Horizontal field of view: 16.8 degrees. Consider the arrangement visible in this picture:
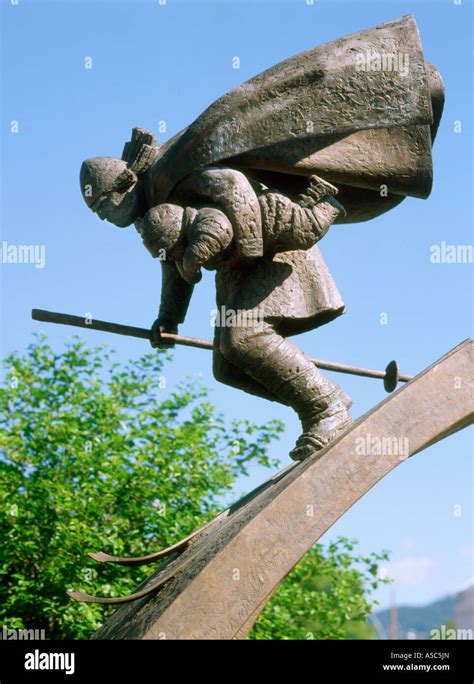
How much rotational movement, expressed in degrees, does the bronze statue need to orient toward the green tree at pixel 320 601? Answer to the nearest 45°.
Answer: approximately 90° to its right

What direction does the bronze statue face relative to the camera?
to the viewer's left

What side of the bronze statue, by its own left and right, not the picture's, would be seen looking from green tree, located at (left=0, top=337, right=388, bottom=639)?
right
